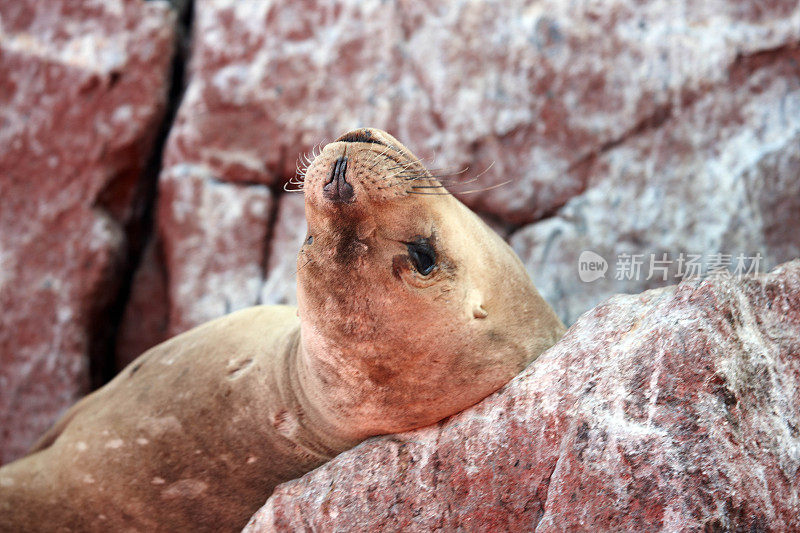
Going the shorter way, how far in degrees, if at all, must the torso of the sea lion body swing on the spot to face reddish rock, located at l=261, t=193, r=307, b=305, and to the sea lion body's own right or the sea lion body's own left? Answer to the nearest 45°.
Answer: approximately 90° to the sea lion body's own left

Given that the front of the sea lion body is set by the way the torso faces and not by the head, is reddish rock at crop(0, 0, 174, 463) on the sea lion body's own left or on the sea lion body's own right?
on the sea lion body's own left

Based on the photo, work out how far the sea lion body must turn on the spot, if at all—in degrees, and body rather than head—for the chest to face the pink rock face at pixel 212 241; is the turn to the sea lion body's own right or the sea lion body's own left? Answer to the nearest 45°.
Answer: approximately 90° to the sea lion body's own left

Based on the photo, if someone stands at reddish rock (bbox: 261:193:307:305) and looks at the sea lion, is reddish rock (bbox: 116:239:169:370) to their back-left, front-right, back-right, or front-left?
back-right

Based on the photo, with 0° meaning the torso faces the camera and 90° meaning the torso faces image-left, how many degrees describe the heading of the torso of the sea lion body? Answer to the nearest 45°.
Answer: approximately 270°

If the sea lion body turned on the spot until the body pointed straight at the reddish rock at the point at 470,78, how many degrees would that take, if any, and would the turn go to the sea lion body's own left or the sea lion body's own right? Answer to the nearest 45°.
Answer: approximately 45° to the sea lion body's own left

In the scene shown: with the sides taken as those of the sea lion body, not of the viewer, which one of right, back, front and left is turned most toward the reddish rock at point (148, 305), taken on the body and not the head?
left

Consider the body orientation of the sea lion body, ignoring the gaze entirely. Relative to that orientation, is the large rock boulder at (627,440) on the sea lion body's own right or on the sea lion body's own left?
on the sea lion body's own right
